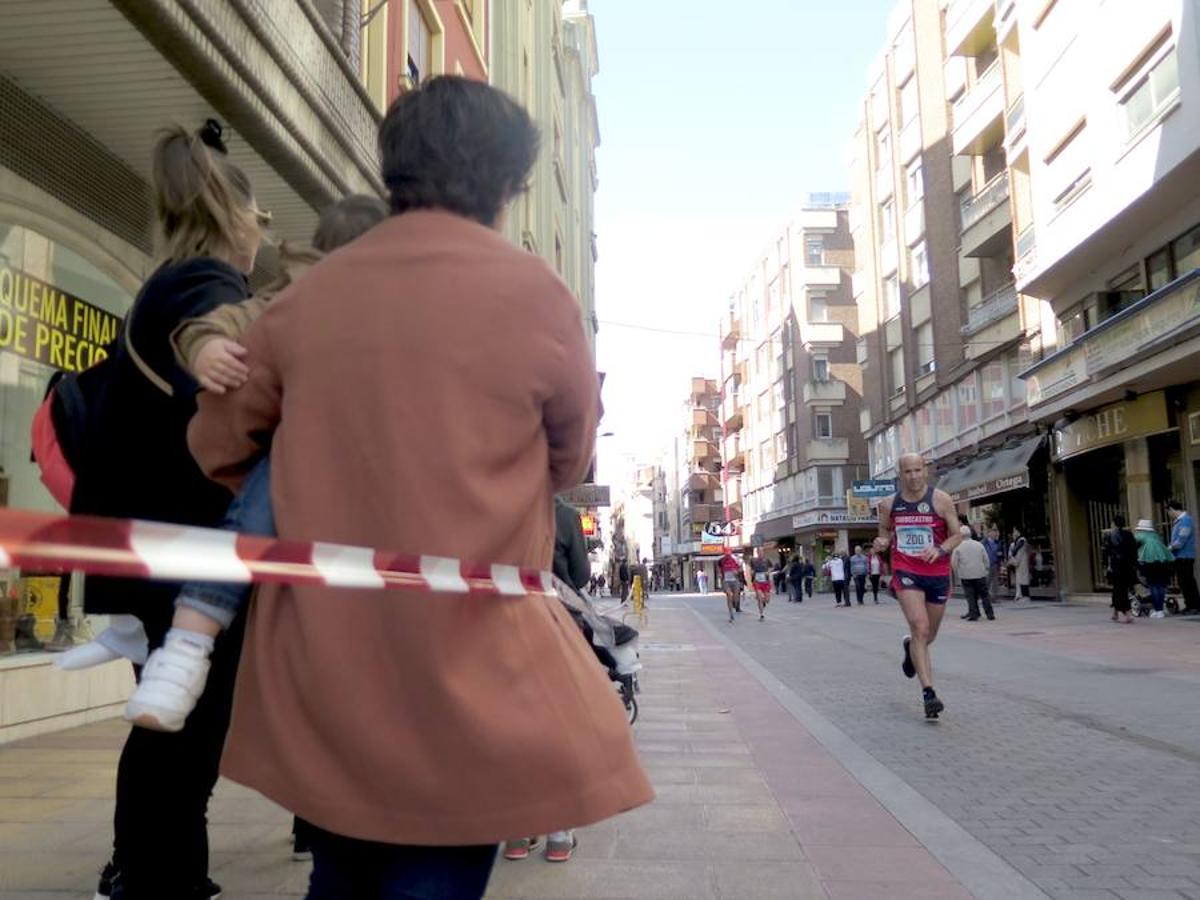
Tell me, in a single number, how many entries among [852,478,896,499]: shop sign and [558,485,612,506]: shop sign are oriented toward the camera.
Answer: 2

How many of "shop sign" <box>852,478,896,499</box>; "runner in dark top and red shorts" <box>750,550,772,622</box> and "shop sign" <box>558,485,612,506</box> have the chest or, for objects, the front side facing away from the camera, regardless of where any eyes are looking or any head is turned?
0

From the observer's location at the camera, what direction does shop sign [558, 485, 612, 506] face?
facing the viewer

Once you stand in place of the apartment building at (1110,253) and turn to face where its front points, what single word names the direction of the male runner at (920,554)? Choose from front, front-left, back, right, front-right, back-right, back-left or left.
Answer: front-left

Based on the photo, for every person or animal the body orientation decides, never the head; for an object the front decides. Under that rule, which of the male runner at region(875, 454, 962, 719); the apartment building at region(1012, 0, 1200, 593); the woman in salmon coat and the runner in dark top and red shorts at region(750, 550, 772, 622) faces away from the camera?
the woman in salmon coat

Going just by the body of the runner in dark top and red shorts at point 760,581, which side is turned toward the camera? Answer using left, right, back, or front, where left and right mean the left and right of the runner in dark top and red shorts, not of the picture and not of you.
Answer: front

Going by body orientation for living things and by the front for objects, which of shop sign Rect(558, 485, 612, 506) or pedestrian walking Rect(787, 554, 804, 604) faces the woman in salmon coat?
the shop sign

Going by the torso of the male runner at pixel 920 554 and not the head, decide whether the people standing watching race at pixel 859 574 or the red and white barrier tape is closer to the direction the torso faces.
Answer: the red and white barrier tape

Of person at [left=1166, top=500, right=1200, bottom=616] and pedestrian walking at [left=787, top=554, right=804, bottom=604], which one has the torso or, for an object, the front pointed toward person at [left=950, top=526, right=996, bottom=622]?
person at [left=1166, top=500, right=1200, bottom=616]

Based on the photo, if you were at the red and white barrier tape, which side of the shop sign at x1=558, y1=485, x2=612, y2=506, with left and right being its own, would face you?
front

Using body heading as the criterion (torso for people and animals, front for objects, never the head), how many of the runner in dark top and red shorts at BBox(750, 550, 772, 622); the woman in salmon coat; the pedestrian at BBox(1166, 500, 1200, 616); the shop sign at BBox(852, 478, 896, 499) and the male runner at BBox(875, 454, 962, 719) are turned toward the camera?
3

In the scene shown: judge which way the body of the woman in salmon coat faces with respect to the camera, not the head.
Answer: away from the camera
